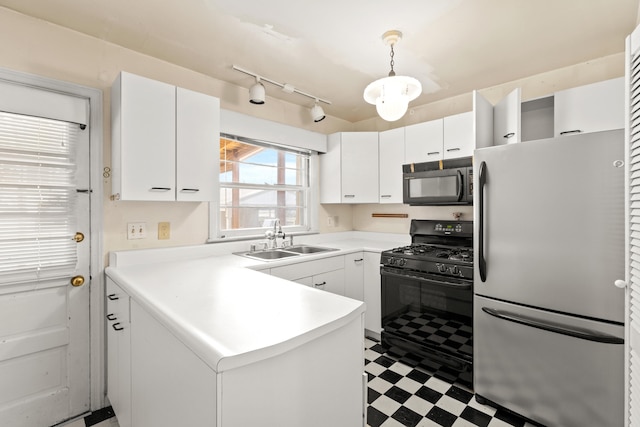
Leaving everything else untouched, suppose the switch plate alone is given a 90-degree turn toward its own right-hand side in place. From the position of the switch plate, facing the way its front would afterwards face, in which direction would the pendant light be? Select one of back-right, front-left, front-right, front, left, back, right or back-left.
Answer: back-left

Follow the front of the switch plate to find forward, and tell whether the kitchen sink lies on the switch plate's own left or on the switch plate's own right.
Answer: on the switch plate's own left

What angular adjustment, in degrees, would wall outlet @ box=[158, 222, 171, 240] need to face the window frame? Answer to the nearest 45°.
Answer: approximately 90° to its left

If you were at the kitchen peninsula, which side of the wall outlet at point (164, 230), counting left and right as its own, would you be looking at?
front

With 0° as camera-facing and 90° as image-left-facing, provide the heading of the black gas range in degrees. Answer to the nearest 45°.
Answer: approximately 45°

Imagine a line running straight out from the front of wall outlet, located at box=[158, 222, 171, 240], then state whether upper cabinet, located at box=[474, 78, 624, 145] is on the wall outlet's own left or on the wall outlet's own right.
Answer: on the wall outlet's own left

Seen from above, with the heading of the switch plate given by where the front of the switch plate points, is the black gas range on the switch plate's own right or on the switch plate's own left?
on the switch plate's own left

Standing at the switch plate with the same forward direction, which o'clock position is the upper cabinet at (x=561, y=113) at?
The upper cabinet is roughly at 10 o'clock from the switch plate.

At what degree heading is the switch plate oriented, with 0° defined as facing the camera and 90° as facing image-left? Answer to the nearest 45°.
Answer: approximately 0°

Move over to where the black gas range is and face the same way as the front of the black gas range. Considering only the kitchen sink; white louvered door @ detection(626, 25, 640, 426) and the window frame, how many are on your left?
1

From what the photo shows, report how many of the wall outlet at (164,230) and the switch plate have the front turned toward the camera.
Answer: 2
